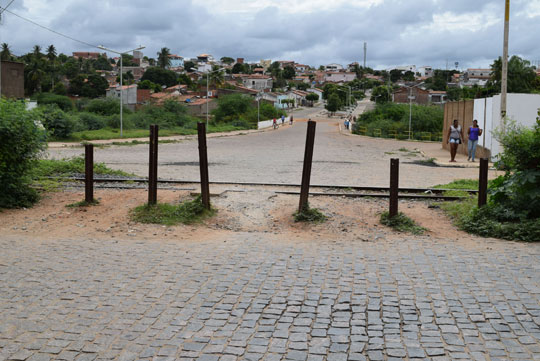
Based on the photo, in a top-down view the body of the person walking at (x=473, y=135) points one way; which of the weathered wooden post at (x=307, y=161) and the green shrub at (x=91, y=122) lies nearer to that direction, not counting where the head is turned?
the weathered wooden post

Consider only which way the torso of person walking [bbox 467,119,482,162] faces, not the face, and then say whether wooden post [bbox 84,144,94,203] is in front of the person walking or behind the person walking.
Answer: in front

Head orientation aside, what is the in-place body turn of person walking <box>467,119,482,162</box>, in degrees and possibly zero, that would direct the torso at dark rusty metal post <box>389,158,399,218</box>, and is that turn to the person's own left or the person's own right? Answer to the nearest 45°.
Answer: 0° — they already face it

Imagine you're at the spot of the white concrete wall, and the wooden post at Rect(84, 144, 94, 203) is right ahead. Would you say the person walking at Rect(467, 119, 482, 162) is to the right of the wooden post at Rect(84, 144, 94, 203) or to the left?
right

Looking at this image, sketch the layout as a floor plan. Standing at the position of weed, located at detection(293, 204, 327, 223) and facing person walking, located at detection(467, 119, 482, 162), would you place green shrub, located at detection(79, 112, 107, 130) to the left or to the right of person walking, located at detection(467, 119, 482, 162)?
left

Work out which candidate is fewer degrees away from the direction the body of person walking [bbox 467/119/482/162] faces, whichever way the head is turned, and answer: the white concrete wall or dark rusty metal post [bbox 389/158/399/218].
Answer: the dark rusty metal post

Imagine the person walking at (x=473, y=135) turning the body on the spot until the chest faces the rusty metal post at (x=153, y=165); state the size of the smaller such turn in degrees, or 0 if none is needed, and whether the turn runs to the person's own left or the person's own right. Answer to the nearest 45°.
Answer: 0° — they already face it

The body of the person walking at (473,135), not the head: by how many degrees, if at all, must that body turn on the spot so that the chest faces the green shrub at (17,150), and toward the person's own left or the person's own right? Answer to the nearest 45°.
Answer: approximately 45° to the person's own right

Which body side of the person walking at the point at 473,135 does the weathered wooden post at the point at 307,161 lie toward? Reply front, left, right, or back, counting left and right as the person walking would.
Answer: front

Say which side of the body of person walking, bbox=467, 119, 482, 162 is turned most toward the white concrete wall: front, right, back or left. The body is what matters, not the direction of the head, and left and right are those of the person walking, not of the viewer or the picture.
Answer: left

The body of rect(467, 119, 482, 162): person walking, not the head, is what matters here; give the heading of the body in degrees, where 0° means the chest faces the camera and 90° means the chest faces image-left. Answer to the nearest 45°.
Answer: approximately 0°

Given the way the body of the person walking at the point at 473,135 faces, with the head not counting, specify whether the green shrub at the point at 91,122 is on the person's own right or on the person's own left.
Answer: on the person's own right
